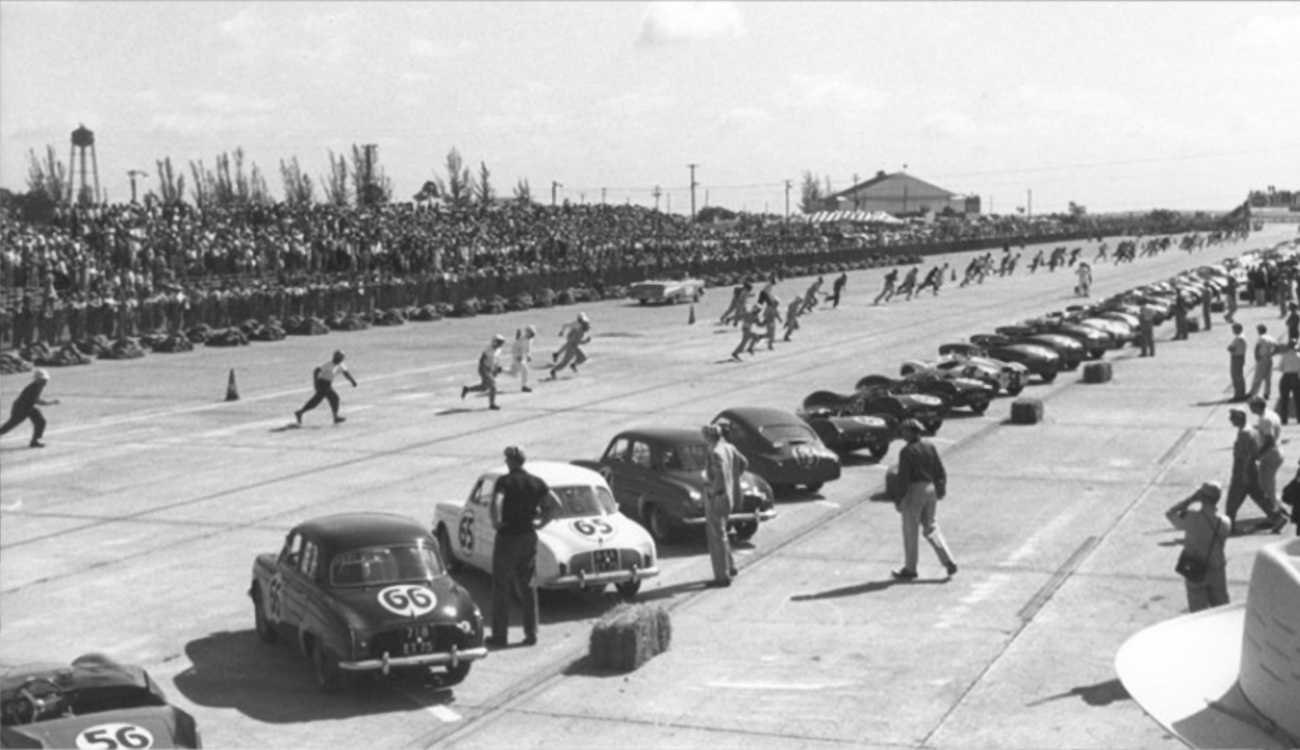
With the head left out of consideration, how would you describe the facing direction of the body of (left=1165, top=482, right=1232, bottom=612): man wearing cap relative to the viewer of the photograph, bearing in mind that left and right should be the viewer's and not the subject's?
facing away from the viewer and to the left of the viewer

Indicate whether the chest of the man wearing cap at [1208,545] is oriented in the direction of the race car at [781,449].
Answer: yes
